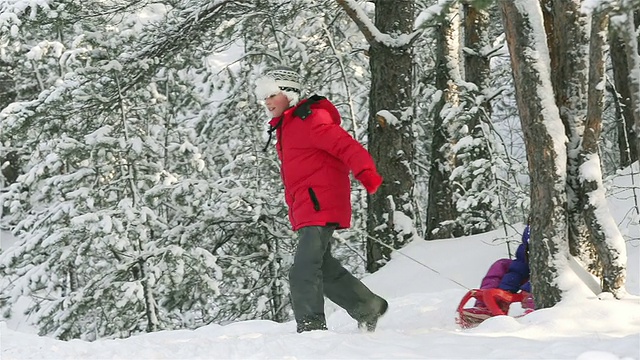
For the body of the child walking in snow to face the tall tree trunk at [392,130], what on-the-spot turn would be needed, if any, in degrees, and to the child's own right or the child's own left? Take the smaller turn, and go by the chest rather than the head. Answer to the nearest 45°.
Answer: approximately 90° to the child's own right

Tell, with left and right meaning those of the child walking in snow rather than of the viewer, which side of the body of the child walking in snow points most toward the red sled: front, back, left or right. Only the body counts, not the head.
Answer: back

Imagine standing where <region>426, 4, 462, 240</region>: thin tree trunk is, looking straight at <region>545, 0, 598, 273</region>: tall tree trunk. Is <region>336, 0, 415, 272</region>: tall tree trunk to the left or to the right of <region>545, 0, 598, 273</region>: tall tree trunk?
right

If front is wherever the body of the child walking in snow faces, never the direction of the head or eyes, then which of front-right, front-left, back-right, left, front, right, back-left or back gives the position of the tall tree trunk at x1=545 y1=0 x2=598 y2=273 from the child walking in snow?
back

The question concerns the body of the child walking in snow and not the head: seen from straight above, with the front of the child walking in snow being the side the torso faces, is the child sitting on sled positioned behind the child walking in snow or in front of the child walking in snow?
behind

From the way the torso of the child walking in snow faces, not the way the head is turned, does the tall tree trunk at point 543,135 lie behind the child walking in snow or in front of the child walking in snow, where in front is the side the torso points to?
behind

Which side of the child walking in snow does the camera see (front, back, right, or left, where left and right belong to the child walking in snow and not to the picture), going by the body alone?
left
